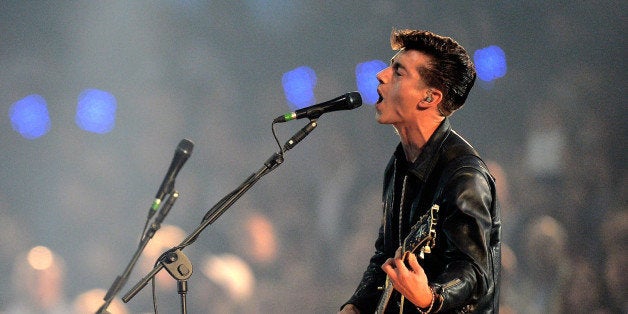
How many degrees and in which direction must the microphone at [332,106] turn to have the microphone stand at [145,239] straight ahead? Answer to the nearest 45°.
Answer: approximately 180°

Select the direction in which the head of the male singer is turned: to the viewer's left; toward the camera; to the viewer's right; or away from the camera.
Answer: to the viewer's left

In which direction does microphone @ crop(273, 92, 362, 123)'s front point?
to the viewer's right

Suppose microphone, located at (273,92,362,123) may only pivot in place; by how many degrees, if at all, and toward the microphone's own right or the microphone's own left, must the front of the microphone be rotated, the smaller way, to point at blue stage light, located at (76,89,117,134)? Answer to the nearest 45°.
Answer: approximately 135° to the microphone's own left
